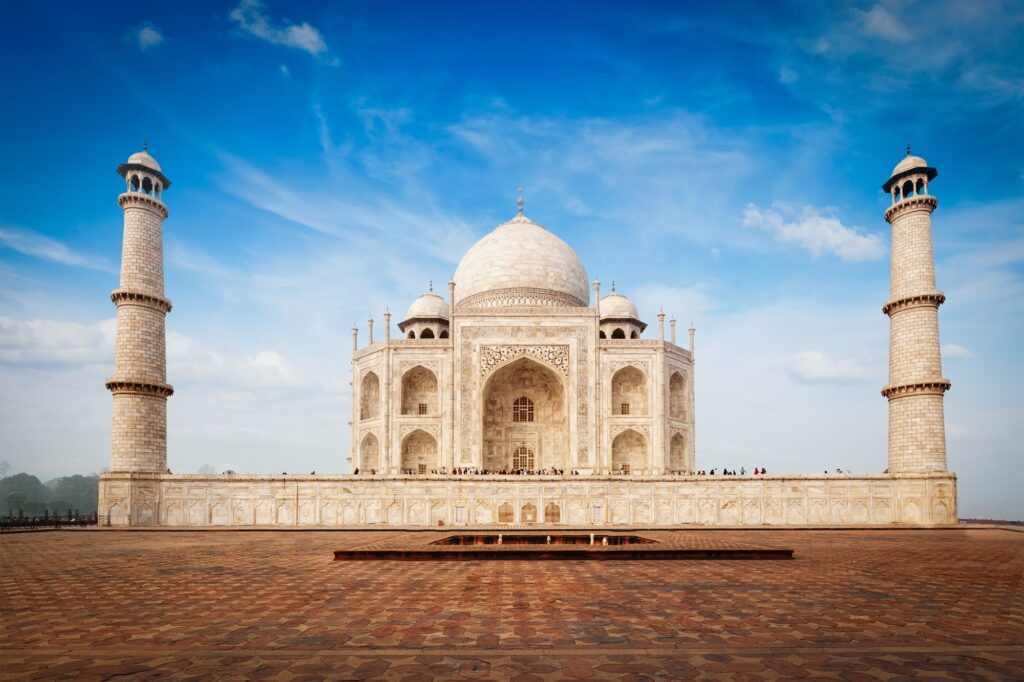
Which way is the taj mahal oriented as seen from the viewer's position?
toward the camera
